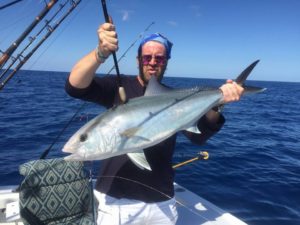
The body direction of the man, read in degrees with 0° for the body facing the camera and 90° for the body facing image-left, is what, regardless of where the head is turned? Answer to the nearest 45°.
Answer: approximately 0°

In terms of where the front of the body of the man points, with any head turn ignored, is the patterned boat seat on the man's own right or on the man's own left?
on the man's own right

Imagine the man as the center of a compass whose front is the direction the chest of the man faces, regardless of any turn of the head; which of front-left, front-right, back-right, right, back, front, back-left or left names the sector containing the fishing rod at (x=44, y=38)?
back-right

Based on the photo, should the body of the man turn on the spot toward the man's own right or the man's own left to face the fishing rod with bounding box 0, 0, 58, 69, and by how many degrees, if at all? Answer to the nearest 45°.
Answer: approximately 135° to the man's own right
